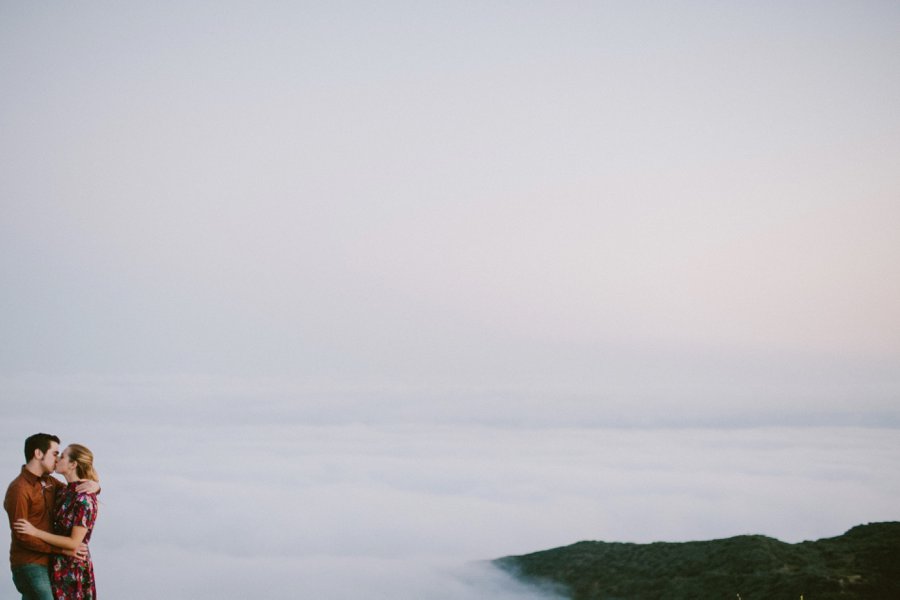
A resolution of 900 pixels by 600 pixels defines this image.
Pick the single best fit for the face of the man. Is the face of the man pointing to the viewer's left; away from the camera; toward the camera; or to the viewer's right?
to the viewer's right

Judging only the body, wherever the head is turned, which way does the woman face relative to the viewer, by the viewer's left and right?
facing to the left of the viewer

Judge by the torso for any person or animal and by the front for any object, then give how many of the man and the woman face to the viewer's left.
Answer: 1

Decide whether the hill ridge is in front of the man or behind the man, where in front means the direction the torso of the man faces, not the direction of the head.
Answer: in front

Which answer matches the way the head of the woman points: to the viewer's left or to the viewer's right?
to the viewer's left

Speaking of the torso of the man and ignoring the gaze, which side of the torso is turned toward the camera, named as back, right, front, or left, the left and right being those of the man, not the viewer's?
right

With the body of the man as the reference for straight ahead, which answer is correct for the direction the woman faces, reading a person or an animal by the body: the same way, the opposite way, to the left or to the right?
the opposite way
